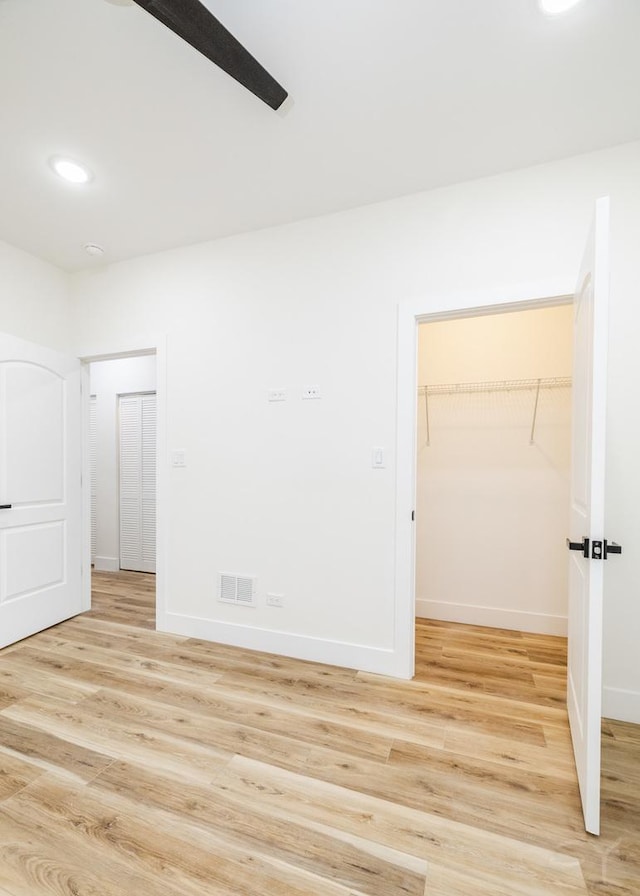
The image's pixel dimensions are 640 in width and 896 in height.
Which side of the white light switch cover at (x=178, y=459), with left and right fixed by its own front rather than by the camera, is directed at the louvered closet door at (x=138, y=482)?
back

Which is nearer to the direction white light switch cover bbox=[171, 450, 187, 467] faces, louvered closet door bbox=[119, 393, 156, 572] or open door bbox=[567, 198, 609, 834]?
the open door

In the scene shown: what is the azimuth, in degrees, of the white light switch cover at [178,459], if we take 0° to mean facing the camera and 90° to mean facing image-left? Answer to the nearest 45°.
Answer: approximately 0°

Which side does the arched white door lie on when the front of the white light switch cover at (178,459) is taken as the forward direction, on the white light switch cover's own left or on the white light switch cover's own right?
on the white light switch cover's own right

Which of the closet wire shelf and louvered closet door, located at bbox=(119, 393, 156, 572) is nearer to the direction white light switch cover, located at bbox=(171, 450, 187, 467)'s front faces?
the closet wire shelf

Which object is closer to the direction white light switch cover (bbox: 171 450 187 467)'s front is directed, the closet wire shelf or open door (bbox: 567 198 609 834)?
the open door

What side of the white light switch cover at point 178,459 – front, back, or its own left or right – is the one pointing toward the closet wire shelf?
left

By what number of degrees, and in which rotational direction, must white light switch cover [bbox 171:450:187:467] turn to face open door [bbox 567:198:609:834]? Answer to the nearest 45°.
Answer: approximately 45° to its left

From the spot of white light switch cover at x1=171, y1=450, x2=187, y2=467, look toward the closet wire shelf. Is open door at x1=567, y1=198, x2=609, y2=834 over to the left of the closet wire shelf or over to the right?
right
